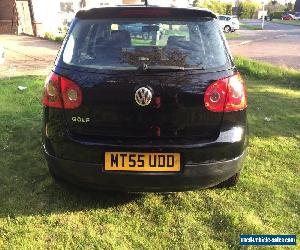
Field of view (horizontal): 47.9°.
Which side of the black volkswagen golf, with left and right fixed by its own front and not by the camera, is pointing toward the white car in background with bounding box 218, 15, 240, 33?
front

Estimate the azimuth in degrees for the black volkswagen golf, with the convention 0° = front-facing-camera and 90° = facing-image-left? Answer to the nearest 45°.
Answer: approximately 180°
